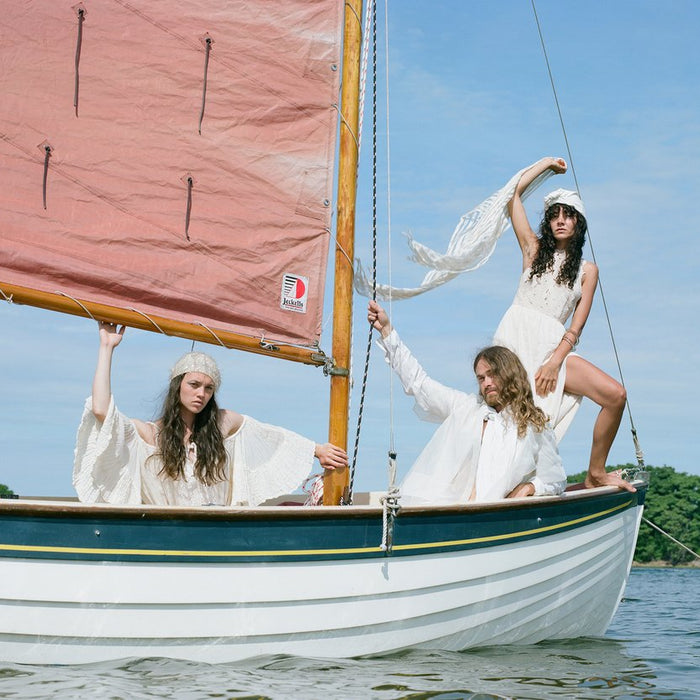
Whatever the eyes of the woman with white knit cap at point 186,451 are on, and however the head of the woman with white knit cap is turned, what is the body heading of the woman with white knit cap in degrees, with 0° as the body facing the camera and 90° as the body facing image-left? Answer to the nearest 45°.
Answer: approximately 0°

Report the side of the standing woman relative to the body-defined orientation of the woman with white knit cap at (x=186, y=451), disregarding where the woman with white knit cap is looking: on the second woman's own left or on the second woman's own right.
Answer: on the second woman's own left

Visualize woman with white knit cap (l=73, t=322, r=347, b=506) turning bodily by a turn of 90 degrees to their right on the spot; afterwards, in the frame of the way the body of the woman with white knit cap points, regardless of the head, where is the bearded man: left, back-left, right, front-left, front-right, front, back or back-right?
back

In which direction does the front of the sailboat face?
to the viewer's right
